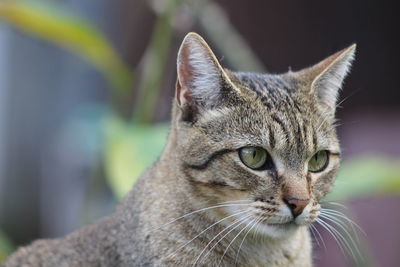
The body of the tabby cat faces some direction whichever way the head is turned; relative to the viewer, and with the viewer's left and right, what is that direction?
facing the viewer and to the right of the viewer

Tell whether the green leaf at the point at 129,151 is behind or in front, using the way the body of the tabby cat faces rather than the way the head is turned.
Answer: behind

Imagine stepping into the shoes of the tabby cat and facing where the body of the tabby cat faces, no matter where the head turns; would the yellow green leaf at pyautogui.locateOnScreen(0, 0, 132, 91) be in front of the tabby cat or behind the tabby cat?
behind

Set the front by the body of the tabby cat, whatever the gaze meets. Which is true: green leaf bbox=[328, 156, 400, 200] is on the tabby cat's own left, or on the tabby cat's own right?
on the tabby cat's own left
